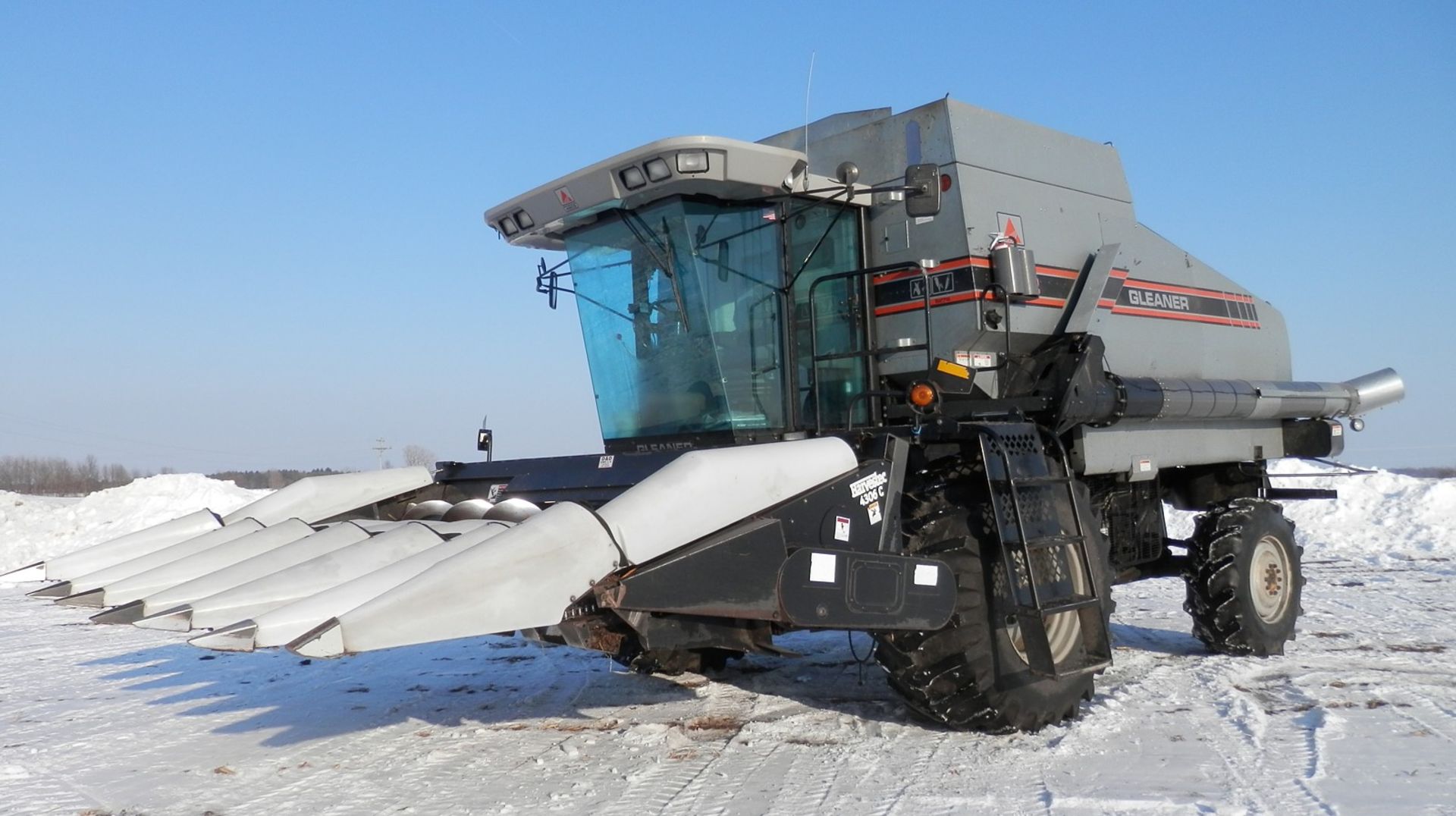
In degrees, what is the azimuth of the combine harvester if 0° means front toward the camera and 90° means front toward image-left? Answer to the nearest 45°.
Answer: approximately 45°
